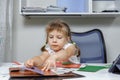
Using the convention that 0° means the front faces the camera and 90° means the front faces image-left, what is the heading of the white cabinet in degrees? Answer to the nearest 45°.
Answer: approximately 0°
